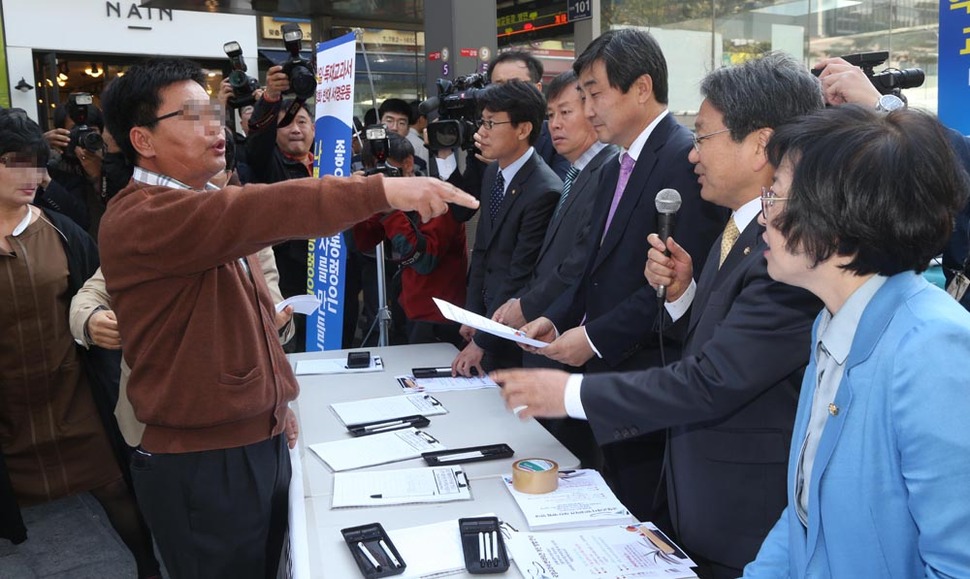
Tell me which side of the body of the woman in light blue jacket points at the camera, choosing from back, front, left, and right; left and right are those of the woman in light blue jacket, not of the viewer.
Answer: left

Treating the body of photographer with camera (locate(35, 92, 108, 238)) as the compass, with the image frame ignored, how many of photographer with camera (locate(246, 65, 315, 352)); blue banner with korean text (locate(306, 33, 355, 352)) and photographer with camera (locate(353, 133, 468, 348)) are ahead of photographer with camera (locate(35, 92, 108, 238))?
3

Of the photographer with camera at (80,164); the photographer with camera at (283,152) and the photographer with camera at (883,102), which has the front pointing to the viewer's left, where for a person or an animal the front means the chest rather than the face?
the photographer with camera at (883,102)

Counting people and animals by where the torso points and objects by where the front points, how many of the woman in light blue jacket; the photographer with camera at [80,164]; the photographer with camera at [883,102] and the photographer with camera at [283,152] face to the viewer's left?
2

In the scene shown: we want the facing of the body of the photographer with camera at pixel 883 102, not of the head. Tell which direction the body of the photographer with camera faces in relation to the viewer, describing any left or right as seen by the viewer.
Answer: facing to the left of the viewer
